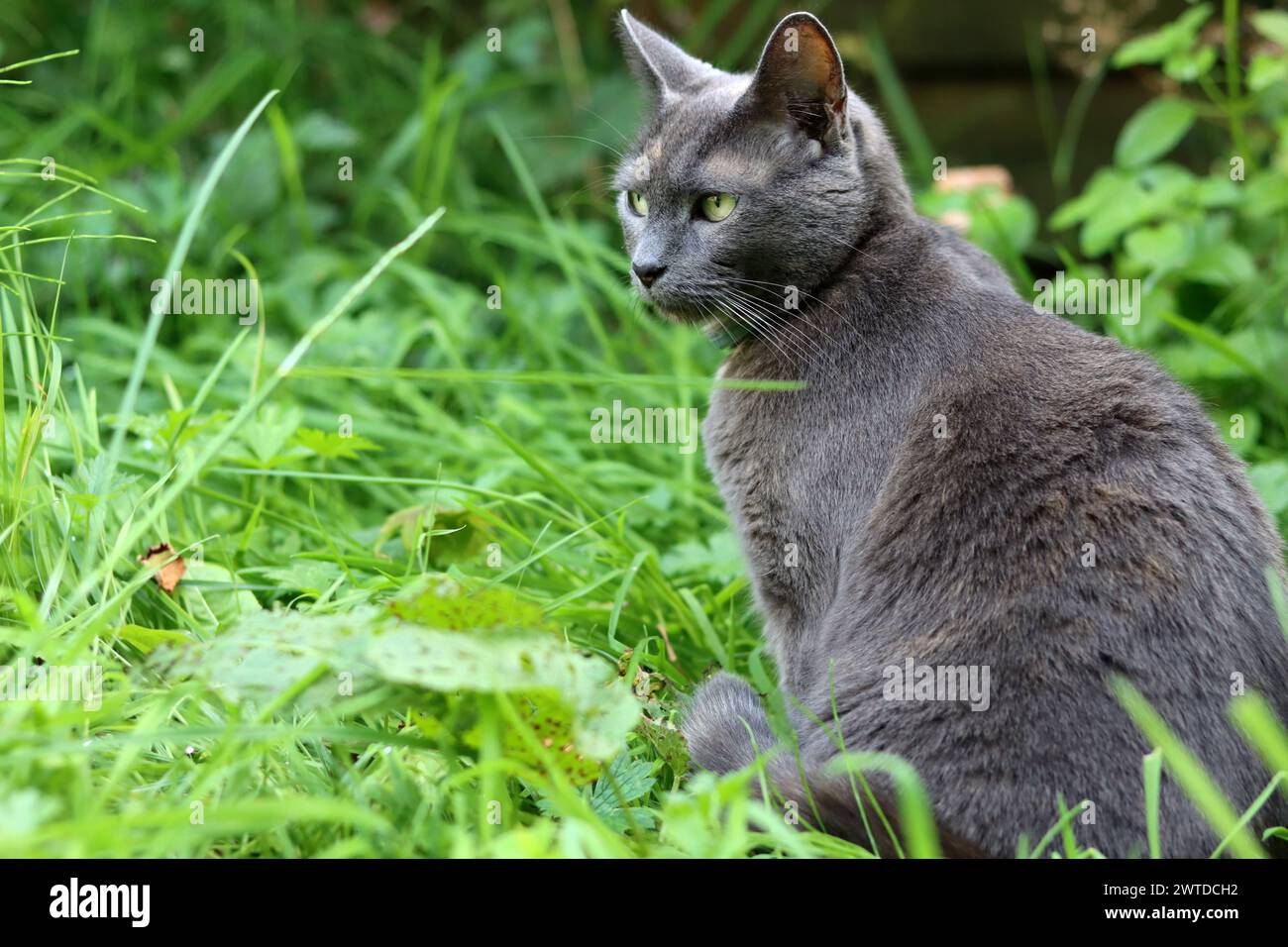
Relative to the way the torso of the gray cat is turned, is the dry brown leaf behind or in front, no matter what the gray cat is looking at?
in front

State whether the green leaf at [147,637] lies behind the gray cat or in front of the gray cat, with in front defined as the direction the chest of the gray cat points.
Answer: in front

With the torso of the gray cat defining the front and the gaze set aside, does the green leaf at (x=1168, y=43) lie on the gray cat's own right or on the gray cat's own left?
on the gray cat's own right

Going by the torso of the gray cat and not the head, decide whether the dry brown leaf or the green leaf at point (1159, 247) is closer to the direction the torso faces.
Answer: the dry brown leaf

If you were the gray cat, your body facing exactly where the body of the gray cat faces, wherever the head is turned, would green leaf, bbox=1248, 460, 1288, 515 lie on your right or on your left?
on your right

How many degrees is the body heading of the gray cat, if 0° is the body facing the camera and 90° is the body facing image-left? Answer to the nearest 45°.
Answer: approximately 90°

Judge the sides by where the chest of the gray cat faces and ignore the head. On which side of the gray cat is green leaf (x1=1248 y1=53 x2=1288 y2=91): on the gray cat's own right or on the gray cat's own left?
on the gray cat's own right
